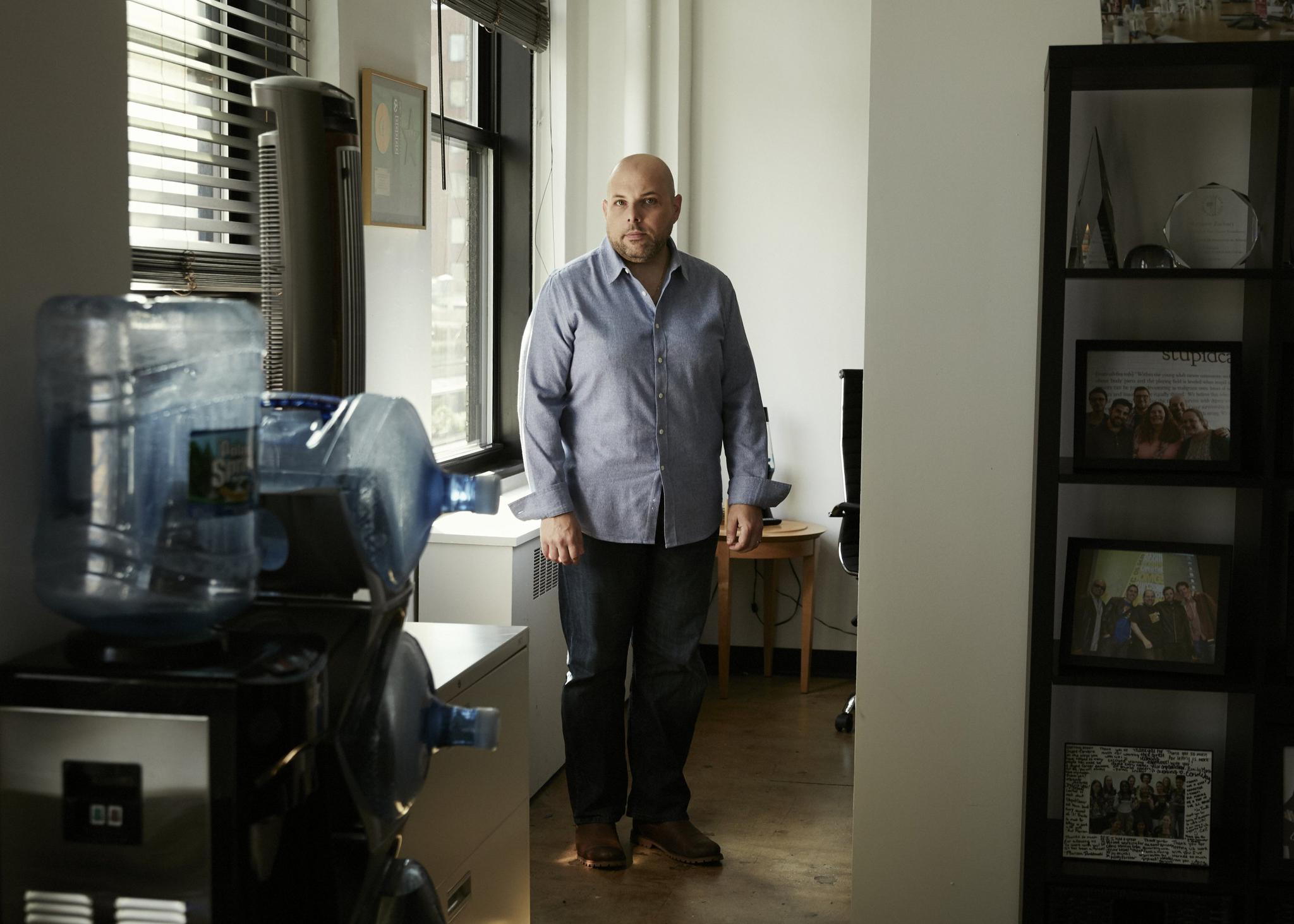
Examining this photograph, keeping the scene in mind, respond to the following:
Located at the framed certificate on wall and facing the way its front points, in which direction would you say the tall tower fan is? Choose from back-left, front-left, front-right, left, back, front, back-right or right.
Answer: front-right

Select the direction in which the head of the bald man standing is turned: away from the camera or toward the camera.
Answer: toward the camera

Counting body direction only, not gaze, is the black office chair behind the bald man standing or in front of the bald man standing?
behind

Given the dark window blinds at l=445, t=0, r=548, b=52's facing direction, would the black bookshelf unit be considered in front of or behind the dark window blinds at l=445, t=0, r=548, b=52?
in front

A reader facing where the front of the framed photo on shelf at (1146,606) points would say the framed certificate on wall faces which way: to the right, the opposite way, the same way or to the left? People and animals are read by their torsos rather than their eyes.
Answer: to the left

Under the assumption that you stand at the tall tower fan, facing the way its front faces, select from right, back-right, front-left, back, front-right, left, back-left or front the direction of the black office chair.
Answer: left

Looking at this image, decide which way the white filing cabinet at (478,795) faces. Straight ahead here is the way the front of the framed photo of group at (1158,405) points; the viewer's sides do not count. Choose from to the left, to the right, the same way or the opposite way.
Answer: to the left

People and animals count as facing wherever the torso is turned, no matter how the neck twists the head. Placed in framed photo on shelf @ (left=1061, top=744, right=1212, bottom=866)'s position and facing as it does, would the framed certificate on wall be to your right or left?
on your right

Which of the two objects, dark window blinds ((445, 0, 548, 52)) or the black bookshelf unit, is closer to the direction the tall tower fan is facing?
the black bookshelf unit

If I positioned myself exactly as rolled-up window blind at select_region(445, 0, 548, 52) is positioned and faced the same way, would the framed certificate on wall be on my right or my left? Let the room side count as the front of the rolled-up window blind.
on my right

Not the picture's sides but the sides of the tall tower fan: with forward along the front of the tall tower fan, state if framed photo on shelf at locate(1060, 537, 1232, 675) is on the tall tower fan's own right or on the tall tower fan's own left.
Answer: on the tall tower fan's own left

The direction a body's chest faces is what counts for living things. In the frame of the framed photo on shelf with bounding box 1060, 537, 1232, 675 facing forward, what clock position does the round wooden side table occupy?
The round wooden side table is roughly at 5 o'clock from the framed photo on shelf.

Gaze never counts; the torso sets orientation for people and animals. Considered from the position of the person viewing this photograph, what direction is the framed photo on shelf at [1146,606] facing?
facing the viewer

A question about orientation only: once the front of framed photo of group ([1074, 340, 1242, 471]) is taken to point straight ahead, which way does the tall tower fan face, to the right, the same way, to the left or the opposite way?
to the left

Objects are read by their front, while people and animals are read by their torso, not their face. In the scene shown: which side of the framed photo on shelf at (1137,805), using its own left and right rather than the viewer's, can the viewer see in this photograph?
front

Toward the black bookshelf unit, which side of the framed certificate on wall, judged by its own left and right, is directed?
front
